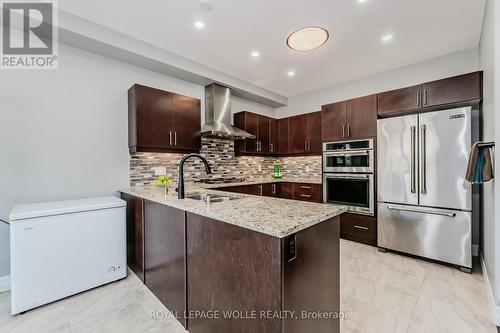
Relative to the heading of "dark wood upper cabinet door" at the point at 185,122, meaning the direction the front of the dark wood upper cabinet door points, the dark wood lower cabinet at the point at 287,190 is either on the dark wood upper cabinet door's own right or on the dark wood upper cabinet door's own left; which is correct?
on the dark wood upper cabinet door's own left

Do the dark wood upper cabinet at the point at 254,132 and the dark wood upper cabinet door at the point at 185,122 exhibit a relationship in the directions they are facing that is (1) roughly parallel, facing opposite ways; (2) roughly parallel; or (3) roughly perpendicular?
roughly parallel

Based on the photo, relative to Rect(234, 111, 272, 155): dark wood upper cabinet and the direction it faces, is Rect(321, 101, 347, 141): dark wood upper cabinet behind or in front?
in front

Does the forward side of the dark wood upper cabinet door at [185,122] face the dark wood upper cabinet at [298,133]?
no

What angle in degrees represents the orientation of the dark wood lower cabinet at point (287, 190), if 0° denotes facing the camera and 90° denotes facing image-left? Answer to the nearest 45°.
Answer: approximately 45°

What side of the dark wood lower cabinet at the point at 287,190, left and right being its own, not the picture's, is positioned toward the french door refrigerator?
left

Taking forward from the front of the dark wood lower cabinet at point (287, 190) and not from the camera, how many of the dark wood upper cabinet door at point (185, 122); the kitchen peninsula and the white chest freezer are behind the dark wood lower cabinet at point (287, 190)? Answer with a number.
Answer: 0

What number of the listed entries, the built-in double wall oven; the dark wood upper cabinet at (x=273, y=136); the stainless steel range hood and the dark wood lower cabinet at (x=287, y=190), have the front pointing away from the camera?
0

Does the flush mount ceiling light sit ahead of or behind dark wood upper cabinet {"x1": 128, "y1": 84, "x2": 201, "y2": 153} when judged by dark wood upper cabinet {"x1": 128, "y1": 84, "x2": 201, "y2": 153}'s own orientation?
ahead

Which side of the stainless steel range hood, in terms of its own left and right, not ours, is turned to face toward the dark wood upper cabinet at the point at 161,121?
right

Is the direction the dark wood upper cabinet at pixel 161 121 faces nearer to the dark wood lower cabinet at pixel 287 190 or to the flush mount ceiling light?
the flush mount ceiling light

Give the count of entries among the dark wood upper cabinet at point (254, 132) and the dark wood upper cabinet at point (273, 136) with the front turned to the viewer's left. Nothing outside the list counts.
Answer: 0

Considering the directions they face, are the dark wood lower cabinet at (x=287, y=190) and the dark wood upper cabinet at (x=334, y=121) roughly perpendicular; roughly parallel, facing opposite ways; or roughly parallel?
roughly parallel

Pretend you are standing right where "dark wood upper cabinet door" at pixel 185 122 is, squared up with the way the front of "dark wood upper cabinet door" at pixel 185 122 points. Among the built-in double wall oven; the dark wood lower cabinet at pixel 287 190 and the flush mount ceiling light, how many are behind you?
0

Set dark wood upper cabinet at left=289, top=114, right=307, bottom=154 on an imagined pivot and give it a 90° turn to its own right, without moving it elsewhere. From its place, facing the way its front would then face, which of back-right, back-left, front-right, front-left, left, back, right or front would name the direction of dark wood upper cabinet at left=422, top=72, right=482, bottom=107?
back

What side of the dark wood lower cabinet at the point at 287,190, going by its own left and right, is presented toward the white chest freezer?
front

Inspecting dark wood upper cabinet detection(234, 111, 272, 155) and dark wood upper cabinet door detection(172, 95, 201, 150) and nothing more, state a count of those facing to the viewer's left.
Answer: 0
